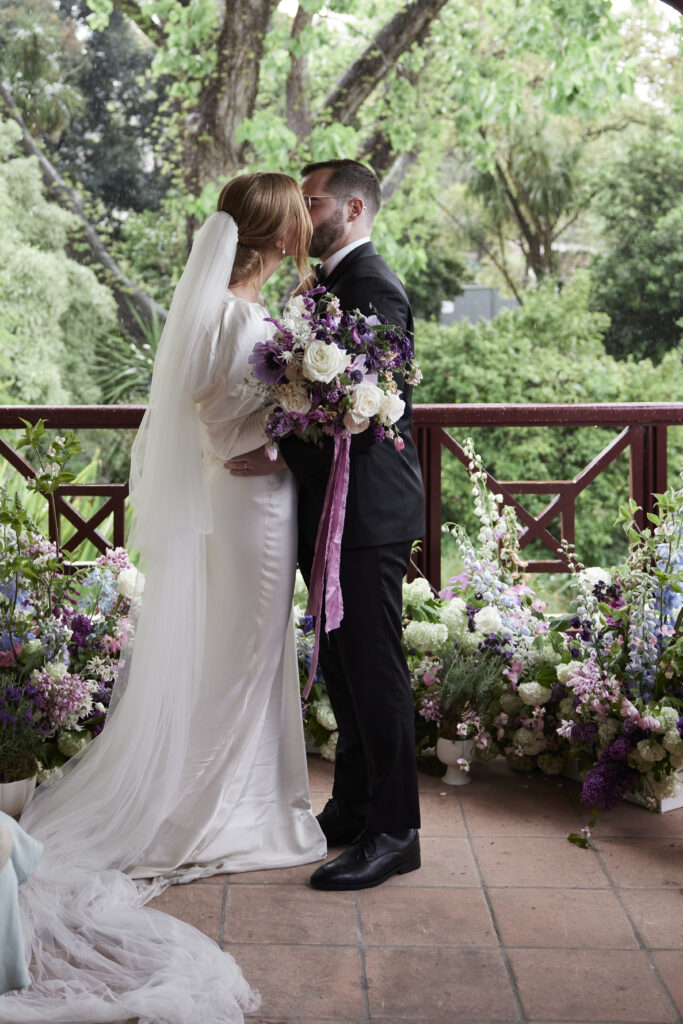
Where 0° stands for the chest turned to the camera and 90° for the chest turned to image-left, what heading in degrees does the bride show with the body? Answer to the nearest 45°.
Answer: approximately 270°

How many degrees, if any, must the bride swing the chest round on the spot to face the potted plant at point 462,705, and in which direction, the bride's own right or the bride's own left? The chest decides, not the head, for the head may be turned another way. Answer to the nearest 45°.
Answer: approximately 45° to the bride's own left

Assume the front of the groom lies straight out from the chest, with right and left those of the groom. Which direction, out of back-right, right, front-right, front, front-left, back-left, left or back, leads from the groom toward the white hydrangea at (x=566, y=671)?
back-right

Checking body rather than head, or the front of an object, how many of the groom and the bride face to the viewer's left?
1

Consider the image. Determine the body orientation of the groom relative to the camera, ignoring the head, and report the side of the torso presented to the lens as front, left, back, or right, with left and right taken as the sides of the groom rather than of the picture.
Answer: left

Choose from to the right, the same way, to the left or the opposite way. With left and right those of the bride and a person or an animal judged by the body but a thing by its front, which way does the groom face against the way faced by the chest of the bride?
the opposite way

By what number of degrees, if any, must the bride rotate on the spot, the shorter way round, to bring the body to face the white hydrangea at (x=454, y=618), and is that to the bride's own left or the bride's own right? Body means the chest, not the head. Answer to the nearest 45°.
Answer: approximately 45° to the bride's own left

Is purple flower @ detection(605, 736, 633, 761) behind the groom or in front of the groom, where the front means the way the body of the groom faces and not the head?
behind

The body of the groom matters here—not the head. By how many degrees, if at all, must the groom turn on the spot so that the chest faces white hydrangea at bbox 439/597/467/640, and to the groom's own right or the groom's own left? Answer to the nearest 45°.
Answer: approximately 90° to the groom's own right

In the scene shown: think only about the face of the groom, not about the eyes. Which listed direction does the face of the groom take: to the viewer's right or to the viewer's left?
to the viewer's left

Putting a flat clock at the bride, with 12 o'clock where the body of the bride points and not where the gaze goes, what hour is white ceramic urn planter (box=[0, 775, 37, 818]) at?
The white ceramic urn planter is roughly at 7 o'clock from the bride.

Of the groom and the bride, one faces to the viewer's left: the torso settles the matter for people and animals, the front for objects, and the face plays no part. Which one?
the groom
